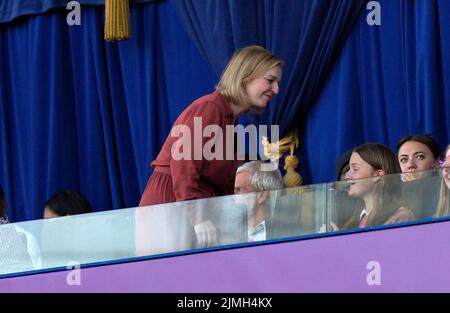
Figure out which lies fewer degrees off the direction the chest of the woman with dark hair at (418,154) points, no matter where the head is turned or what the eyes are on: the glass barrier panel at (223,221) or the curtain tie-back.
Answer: the glass barrier panel

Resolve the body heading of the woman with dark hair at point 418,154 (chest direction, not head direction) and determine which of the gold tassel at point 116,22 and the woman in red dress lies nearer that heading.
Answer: the woman in red dress

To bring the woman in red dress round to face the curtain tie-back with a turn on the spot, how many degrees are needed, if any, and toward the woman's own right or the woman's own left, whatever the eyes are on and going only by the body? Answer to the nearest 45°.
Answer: approximately 90° to the woman's own left

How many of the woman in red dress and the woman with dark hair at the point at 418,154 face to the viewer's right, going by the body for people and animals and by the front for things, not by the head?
1

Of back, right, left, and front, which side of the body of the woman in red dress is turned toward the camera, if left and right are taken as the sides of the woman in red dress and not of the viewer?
right

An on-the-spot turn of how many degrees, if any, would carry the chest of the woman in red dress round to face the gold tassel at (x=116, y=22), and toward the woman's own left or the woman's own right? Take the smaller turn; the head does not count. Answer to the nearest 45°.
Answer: approximately 90° to the woman's own left

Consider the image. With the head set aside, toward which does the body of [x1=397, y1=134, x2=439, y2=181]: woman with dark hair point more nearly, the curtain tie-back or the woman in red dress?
the woman in red dress

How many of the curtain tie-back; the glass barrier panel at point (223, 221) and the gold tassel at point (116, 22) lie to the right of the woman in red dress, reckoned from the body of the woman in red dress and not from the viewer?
1

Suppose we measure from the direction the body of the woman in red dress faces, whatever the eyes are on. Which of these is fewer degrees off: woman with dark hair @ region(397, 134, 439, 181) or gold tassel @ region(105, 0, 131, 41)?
the woman with dark hair

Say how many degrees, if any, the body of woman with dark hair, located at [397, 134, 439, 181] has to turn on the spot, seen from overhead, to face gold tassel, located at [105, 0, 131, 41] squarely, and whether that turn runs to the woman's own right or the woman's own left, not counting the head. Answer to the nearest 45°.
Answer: approximately 90° to the woman's own right

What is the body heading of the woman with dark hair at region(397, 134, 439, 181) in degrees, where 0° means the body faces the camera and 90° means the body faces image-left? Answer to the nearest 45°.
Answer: approximately 45°

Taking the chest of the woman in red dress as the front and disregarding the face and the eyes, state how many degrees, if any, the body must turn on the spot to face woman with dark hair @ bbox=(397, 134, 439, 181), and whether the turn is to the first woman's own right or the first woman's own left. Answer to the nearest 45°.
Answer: approximately 45° to the first woman's own left
